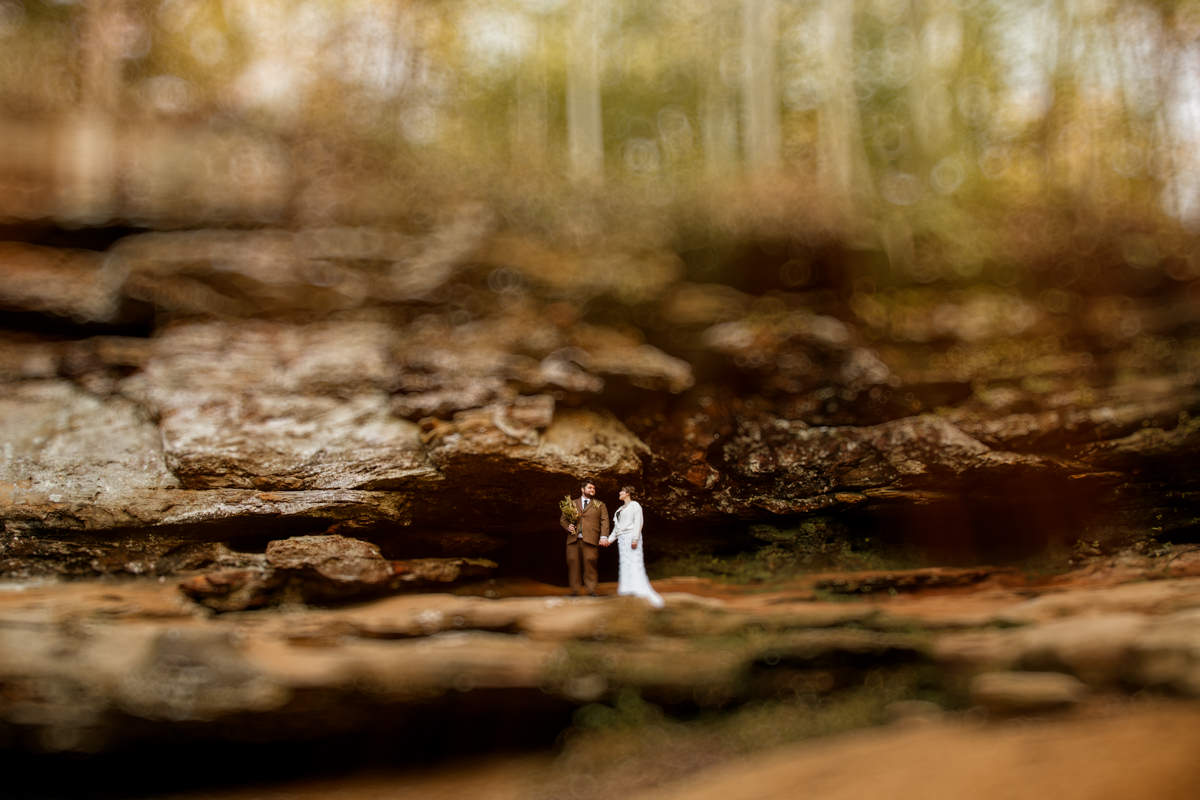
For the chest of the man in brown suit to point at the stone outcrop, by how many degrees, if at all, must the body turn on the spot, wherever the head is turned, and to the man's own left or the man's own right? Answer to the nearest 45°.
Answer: approximately 90° to the man's own right

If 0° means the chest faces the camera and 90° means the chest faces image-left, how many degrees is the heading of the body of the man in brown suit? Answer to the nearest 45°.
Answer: approximately 0°
